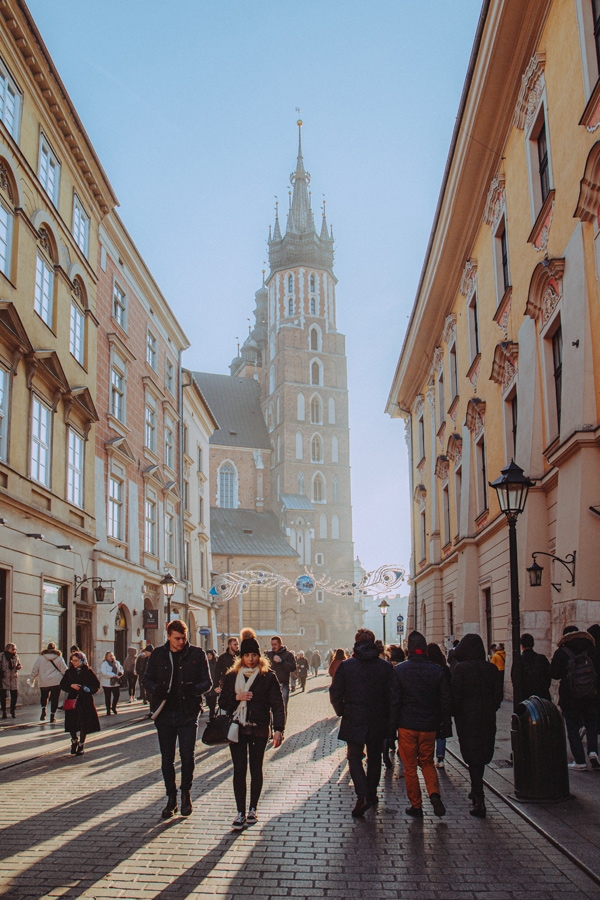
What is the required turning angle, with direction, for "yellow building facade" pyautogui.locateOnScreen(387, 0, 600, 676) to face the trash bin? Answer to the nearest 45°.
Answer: approximately 90° to its left

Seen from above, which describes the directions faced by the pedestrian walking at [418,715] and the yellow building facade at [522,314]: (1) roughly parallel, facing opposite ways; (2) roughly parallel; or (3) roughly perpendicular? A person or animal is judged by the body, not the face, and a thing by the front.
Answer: roughly perpendicular

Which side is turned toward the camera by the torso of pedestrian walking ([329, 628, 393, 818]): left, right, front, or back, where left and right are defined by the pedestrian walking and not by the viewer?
back

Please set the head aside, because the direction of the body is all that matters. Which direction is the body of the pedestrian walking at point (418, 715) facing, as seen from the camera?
away from the camera

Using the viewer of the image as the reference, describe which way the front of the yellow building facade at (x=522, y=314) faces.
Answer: facing to the left of the viewer

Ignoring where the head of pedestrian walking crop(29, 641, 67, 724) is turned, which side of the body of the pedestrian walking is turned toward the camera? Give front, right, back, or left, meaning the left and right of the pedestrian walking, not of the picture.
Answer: back

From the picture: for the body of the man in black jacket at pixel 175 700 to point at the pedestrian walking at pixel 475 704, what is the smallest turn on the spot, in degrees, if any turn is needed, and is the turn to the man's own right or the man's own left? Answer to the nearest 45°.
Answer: approximately 90° to the man's own left
